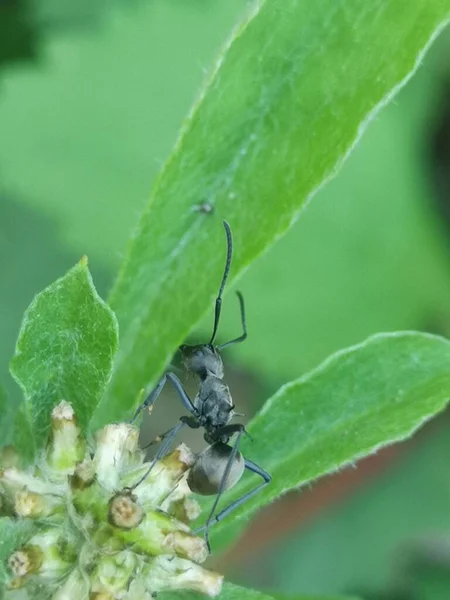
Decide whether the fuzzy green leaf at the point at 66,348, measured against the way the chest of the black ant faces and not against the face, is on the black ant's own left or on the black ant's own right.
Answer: on the black ant's own left

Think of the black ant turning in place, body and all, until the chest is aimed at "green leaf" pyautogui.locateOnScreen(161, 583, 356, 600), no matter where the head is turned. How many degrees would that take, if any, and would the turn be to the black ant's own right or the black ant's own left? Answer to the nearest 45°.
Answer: approximately 180°

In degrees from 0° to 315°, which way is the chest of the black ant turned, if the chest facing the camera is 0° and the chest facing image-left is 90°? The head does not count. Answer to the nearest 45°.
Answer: approximately 180°

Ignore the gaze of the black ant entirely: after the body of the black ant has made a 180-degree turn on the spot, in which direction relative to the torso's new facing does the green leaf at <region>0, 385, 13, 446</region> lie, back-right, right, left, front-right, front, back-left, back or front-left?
right

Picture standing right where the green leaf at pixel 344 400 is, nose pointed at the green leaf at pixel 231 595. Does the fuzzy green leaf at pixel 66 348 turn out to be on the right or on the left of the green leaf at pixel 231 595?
right
